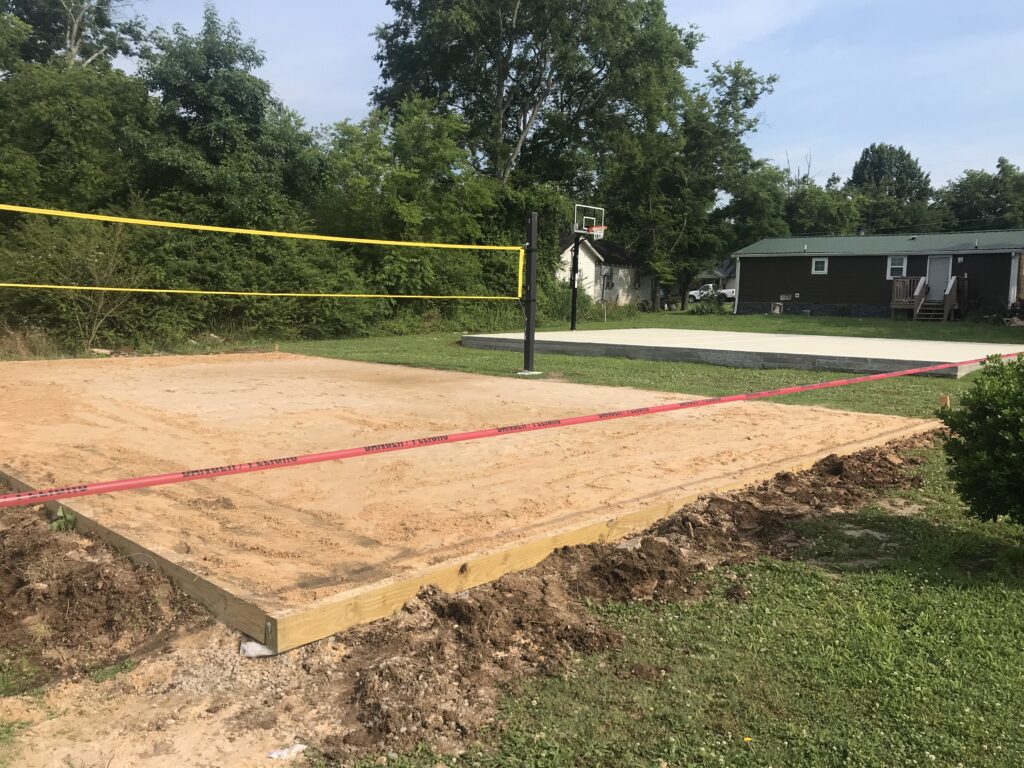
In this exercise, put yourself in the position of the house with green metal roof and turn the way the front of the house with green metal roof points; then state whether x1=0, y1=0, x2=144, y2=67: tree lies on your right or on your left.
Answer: on your right

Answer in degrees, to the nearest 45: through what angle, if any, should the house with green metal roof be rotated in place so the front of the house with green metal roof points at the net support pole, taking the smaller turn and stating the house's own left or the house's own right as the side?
0° — it already faces it

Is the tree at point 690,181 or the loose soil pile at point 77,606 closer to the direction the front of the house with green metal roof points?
the loose soil pile

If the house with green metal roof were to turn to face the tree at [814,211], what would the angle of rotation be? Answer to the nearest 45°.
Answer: approximately 180°

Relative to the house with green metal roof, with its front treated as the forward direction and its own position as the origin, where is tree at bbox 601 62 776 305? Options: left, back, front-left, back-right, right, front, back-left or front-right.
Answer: back-right

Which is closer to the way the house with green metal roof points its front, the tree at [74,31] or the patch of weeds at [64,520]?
the patch of weeds

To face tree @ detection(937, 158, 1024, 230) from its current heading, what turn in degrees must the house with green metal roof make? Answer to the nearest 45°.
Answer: approximately 180°

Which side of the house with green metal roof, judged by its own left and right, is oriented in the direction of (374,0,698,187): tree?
right

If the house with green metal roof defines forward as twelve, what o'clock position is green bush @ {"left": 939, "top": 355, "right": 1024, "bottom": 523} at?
The green bush is roughly at 12 o'clock from the house with green metal roof.

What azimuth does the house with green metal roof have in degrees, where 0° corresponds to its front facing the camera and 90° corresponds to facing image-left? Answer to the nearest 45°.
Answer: approximately 0°
